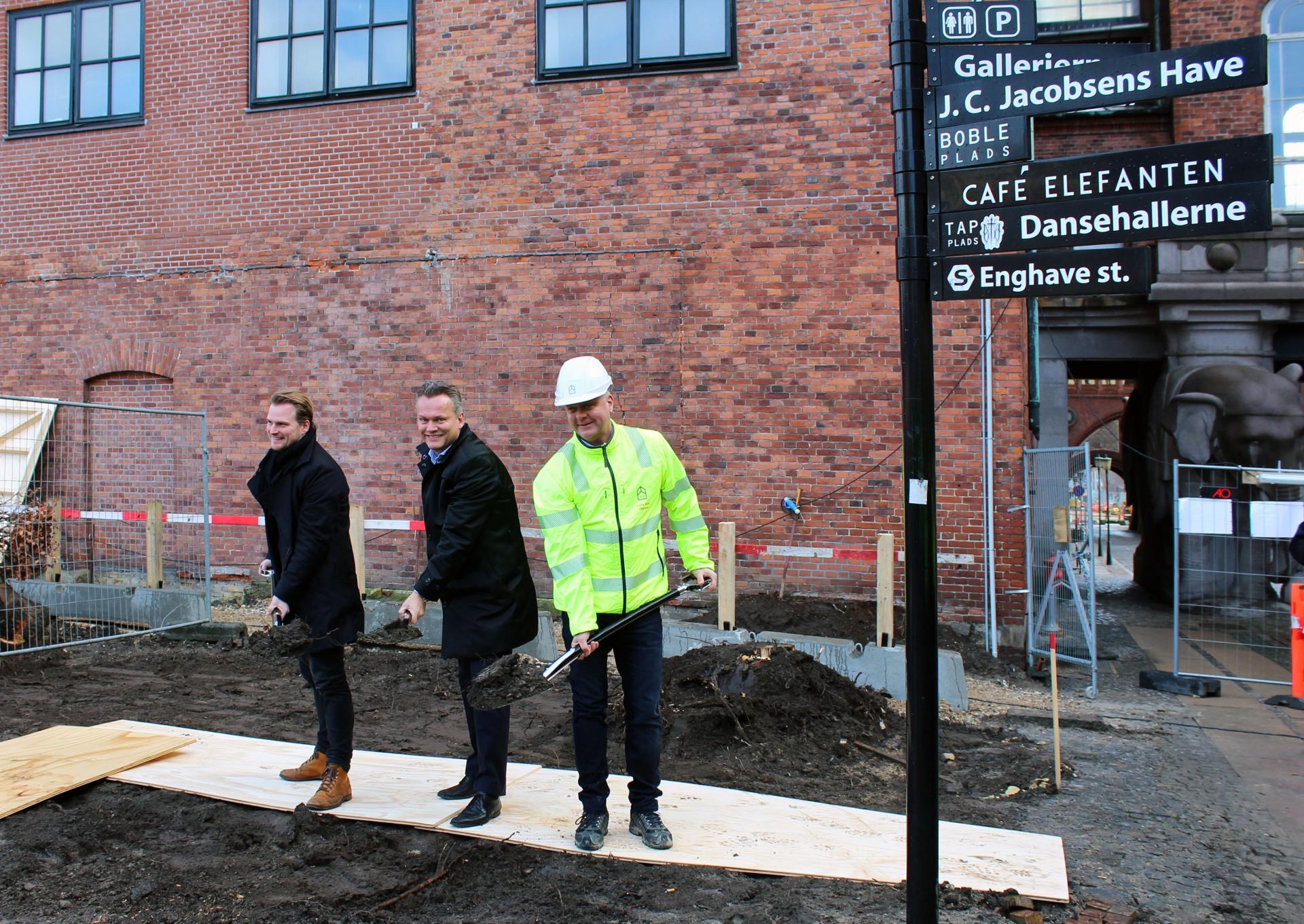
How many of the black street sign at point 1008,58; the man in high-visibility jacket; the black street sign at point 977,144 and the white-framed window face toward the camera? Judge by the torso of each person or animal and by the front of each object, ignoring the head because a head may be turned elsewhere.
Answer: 4

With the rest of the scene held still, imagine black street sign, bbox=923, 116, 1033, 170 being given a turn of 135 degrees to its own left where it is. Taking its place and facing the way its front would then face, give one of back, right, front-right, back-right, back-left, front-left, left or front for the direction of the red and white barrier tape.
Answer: left

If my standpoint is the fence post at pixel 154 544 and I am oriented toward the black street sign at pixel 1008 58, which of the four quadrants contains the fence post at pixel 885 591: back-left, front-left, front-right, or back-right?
front-left

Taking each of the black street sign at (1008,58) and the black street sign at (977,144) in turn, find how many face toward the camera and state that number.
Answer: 2

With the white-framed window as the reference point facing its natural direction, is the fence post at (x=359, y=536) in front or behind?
in front

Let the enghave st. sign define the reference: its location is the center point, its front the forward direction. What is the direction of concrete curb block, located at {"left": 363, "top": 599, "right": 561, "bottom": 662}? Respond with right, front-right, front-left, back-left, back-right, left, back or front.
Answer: back-right

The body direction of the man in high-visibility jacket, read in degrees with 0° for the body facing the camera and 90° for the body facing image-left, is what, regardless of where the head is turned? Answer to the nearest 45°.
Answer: approximately 0°

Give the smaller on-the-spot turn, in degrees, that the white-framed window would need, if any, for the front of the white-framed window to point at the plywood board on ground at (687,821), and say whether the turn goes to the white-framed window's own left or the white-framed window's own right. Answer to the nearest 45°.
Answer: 0° — it already faces it

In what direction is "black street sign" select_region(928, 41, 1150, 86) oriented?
toward the camera

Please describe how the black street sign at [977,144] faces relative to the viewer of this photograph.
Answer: facing the viewer

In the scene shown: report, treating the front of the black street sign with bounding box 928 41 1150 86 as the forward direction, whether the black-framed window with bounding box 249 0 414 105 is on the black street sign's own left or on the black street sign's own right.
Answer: on the black street sign's own right
